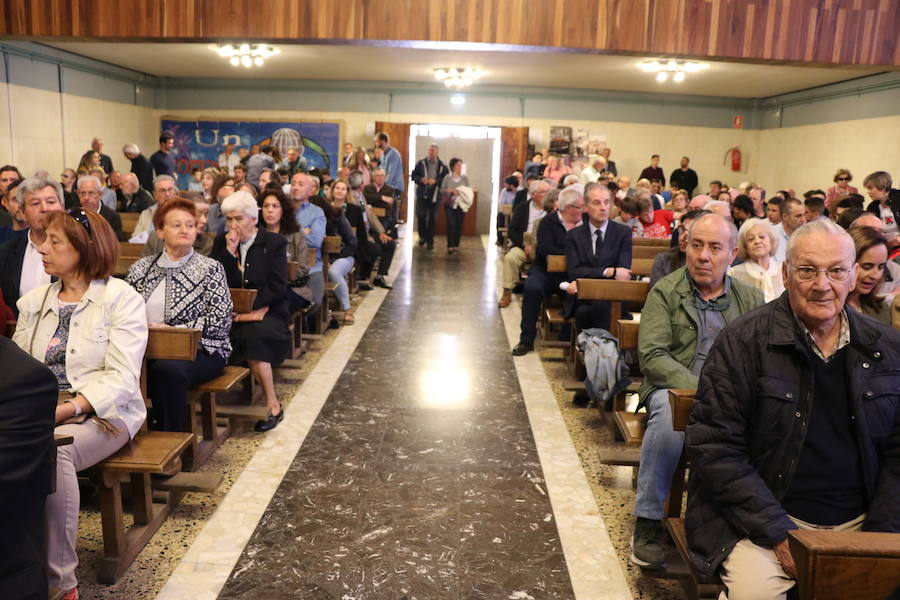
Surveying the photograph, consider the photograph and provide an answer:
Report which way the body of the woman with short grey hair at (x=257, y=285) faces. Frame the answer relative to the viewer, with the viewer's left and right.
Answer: facing the viewer and to the left of the viewer

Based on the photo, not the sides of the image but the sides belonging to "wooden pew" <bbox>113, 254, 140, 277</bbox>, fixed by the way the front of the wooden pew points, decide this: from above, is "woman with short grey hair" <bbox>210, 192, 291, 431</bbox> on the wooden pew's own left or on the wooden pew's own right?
on the wooden pew's own left

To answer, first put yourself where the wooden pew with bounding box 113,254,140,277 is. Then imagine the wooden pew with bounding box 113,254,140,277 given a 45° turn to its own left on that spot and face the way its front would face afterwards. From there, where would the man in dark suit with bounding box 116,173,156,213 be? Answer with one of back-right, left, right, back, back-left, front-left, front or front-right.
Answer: back-left

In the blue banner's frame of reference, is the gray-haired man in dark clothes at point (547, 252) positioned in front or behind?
in front

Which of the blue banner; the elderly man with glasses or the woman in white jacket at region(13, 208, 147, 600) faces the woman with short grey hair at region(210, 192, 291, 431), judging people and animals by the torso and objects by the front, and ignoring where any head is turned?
the blue banner

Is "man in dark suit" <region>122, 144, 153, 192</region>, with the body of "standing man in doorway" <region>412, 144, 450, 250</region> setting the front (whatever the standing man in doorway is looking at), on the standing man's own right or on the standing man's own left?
on the standing man's own right

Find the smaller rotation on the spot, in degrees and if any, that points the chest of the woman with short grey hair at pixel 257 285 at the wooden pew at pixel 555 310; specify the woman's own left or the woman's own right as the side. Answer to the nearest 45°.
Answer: approximately 135° to the woman's own left

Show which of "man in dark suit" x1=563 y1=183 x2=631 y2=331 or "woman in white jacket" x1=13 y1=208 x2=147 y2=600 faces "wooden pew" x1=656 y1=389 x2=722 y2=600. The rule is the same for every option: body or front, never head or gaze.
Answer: the man in dark suit

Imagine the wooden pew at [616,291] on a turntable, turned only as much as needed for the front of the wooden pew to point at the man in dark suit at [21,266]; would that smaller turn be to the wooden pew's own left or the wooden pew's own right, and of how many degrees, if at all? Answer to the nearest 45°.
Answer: approximately 45° to the wooden pew's own right

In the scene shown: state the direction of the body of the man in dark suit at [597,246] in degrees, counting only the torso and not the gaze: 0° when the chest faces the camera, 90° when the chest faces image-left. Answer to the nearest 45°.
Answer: approximately 0°

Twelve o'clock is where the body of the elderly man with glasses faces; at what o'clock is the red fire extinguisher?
The red fire extinguisher is roughly at 6 o'clock from the elderly man with glasses.

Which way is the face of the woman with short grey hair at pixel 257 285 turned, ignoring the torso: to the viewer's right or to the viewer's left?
to the viewer's left

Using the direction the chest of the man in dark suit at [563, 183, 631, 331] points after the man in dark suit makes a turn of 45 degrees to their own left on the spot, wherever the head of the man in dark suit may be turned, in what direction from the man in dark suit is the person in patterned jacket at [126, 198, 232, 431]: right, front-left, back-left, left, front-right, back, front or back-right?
right

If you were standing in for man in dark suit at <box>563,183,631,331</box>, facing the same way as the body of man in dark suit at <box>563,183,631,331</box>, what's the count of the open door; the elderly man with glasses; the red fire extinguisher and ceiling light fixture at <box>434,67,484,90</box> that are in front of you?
1

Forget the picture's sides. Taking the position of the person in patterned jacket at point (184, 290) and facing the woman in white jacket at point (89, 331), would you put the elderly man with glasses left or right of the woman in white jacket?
left

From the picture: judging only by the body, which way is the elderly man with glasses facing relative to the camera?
toward the camera
